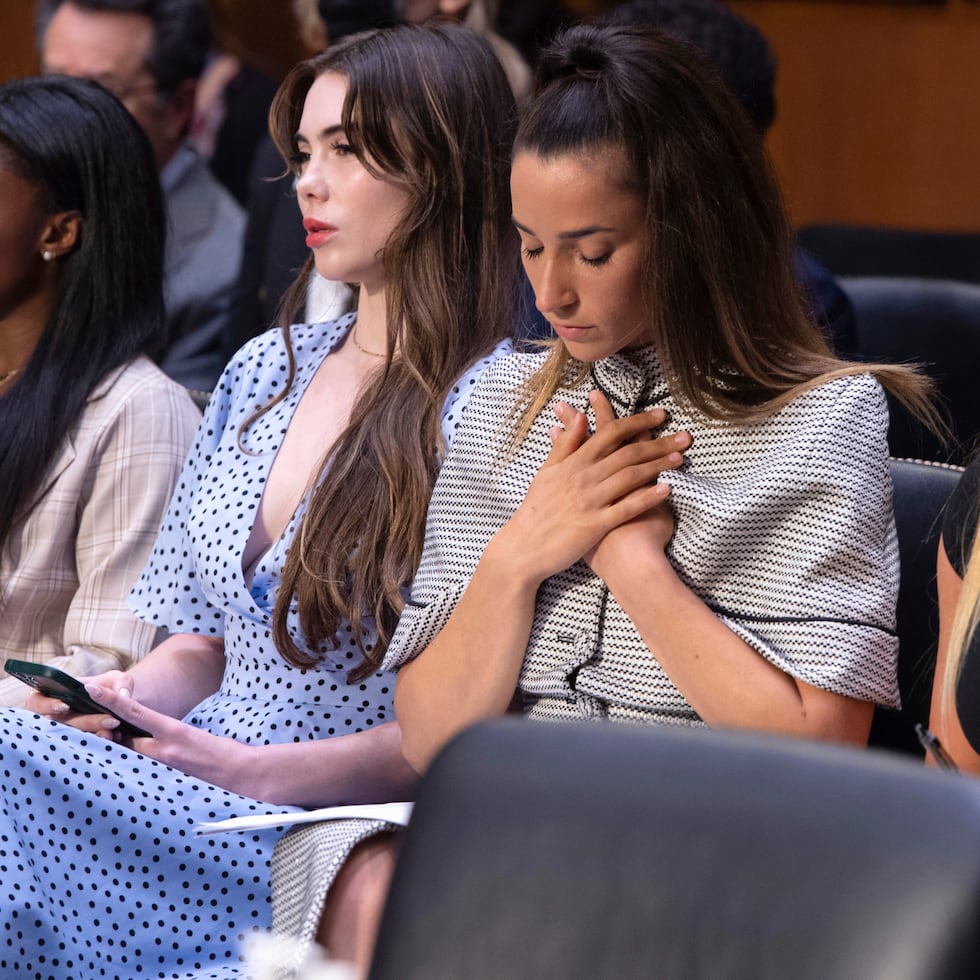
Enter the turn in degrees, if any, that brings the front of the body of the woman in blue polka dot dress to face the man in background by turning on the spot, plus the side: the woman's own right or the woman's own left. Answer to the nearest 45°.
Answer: approximately 135° to the woman's own right

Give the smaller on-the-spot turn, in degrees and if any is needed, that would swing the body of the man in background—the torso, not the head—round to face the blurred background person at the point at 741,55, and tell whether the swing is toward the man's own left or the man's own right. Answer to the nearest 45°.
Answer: approximately 90° to the man's own left

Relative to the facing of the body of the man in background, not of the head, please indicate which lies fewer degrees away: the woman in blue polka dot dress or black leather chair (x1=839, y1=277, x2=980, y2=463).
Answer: the woman in blue polka dot dress

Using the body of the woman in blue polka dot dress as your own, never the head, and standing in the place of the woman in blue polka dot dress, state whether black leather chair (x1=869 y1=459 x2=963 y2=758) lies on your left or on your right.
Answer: on your left

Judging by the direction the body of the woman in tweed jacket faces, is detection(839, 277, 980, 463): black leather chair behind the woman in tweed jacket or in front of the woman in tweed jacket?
behind

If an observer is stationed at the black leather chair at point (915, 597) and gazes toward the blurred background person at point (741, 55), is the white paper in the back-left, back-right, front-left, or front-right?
back-left

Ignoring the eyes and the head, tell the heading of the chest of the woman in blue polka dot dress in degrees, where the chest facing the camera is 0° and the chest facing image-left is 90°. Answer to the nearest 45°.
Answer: approximately 45°

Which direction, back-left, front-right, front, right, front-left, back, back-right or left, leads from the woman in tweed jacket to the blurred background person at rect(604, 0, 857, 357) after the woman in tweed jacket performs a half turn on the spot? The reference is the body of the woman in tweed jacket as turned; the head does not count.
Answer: front-left

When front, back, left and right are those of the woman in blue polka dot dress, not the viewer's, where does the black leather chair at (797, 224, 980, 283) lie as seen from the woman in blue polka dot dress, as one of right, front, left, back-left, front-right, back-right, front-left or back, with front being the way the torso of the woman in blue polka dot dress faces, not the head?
back
